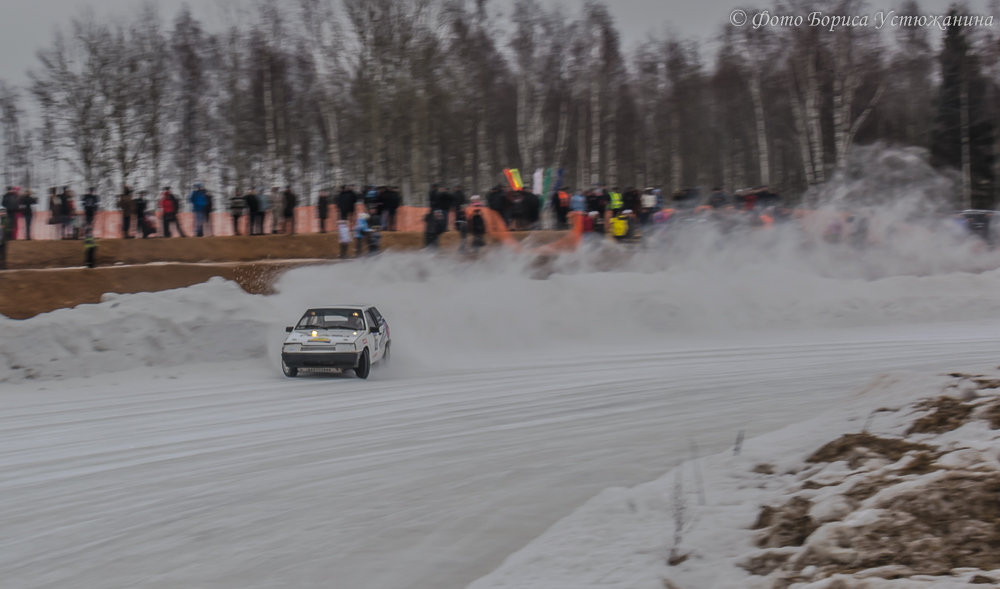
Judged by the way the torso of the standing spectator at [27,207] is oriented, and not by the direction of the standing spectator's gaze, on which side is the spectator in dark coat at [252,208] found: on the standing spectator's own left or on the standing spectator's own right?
on the standing spectator's own left

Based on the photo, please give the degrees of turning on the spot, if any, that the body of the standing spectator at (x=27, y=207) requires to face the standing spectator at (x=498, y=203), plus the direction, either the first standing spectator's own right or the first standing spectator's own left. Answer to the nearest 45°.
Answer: approximately 90° to the first standing spectator's own left

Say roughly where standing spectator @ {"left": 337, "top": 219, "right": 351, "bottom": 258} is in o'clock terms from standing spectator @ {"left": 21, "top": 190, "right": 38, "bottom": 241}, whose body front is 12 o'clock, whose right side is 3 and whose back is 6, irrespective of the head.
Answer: standing spectator @ {"left": 337, "top": 219, "right": 351, "bottom": 258} is roughly at 10 o'clock from standing spectator @ {"left": 21, "top": 190, "right": 38, "bottom": 241}.

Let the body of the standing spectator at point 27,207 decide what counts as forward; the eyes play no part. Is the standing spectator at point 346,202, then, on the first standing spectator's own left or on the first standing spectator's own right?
on the first standing spectator's own left

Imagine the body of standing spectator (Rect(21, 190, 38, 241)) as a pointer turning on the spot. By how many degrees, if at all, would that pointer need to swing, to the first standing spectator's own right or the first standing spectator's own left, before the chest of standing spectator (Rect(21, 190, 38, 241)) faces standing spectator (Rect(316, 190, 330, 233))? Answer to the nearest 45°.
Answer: approximately 90° to the first standing spectator's own left

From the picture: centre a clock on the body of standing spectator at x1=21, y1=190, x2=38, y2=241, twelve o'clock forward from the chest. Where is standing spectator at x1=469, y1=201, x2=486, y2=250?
standing spectator at x1=469, y1=201, x2=486, y2=250 is roughly at 10 o'clock from standing spectator at x1=21, y1=190, x2=38, y2=241.

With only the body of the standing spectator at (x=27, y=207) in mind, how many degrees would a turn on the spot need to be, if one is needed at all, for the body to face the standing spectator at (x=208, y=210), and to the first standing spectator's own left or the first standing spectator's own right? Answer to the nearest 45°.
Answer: approximately 90° to the first standing spectator's own left

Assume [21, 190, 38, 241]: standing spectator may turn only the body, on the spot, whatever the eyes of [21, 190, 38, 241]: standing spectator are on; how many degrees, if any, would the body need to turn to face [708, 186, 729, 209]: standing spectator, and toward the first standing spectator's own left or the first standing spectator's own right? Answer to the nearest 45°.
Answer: approximately 90° to the first standing spectator's own left

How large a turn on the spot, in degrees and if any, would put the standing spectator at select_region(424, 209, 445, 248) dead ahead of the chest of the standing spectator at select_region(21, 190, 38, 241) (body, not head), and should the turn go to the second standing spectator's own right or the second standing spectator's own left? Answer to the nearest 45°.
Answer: approximately 45° to the second standing spectator's own left

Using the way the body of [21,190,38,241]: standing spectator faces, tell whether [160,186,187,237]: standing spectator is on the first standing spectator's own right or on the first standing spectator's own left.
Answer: on the first standing spectator's own left

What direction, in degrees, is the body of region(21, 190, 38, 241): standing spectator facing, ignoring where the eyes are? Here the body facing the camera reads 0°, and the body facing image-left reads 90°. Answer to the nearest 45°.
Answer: approximately 0°

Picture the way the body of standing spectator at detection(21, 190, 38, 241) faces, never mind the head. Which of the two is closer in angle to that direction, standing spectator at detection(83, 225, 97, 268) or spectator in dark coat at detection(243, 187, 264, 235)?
the standing spectator

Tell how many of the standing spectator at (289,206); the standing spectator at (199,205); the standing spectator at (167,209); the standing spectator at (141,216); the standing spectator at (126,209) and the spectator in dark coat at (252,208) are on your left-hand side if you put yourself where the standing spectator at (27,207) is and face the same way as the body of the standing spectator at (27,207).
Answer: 6

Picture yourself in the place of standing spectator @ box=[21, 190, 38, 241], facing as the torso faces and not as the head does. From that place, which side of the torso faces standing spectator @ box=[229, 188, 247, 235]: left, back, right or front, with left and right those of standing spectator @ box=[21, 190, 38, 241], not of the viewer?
left
